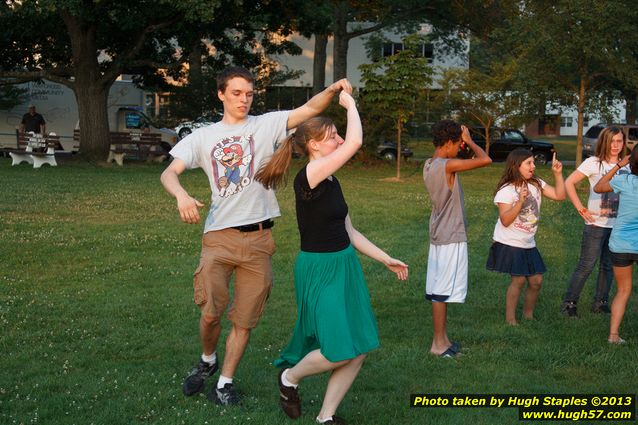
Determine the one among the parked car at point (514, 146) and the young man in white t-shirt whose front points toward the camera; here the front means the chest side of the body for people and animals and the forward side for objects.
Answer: the young man in white t-shirt

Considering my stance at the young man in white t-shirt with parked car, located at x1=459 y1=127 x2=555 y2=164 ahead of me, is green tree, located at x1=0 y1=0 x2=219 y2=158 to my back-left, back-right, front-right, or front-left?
front-left

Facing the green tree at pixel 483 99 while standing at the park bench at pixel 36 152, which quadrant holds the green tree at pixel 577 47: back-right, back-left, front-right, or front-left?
front-right

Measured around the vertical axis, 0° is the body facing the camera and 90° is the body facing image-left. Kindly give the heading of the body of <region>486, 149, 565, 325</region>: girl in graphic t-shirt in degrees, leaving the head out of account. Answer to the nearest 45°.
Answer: approximately 315°

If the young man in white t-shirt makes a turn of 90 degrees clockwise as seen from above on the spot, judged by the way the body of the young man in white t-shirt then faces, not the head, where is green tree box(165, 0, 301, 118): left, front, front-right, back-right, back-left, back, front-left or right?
right

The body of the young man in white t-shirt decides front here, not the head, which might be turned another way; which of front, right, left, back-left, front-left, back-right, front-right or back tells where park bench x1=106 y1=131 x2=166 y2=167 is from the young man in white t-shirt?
back

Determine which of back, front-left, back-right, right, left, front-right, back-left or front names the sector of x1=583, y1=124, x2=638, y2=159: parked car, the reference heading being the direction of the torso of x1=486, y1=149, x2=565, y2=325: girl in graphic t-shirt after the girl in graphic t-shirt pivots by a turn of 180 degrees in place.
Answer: front-right

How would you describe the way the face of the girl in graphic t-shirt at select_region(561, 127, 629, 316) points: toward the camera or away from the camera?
toward the camera

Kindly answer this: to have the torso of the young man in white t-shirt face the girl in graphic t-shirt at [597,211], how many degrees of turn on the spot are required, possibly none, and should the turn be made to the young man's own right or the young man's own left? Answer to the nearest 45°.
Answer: approximately 135° to the young man's own left

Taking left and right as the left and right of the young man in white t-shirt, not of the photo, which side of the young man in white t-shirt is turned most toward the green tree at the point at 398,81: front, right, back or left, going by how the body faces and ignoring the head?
back

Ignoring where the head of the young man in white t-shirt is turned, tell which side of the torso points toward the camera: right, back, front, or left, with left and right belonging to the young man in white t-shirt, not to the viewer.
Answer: front

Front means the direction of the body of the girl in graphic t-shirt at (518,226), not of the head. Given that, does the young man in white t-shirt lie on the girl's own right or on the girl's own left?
on the girl's own right
